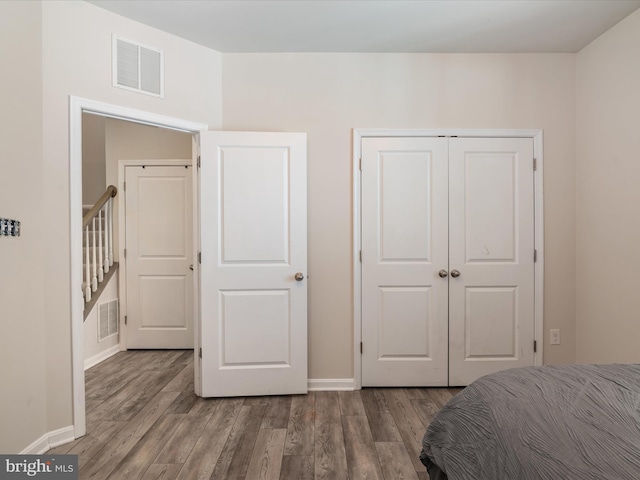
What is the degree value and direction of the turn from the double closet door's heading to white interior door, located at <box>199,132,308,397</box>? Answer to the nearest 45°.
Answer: approximately 45° to its right

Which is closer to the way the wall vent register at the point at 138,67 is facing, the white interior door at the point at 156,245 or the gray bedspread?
the gray bedspread

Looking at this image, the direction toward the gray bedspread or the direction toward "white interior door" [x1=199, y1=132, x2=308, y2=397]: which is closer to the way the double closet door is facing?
the gray bedspread

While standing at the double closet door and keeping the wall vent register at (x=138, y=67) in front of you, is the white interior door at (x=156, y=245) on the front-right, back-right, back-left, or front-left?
front-right

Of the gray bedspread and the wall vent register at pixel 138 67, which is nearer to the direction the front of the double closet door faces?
the gray bedspread

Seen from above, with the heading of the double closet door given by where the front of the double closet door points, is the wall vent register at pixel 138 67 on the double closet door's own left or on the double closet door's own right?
on the double closet door's own right

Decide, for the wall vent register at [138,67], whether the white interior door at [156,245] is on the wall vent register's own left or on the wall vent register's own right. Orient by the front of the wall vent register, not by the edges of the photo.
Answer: on the wall vent register's own left

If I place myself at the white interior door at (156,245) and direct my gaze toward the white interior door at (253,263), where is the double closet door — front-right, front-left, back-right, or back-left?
front-left

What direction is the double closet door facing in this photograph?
toward the camera

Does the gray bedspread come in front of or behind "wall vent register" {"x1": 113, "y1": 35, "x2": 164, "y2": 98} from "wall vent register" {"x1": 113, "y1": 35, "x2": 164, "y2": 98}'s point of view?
in front

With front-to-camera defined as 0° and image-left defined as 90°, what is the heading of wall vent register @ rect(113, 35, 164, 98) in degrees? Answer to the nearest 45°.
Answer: approximately 315°

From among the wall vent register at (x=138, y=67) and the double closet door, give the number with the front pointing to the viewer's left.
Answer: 0

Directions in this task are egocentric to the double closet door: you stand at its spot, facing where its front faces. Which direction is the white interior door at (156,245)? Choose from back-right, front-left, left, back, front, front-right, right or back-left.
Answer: right

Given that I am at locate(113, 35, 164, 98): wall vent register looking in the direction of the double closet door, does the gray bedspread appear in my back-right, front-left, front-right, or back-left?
front-right
